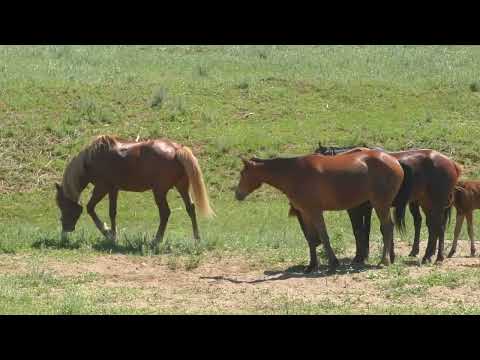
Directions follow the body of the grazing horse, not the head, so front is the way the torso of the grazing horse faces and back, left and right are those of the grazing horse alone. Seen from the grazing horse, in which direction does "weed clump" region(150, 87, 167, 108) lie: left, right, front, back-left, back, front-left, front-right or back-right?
right

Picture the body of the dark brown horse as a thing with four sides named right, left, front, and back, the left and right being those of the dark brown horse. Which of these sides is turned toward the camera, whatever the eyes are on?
left

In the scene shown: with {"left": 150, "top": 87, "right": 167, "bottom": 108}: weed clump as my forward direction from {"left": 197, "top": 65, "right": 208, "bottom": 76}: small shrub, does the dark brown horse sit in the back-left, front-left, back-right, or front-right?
front-left

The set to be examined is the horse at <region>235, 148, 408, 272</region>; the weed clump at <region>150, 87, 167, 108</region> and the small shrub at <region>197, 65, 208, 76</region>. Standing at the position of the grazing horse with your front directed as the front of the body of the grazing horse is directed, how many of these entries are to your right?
2

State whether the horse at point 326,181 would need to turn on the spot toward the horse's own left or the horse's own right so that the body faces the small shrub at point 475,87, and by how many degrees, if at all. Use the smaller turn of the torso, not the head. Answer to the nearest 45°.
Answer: approximately 90° to the horse's own right

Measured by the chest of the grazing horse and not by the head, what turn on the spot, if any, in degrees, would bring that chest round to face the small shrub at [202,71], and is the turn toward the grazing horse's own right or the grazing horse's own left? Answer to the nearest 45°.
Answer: approximately 90° to the grazing horse's own right

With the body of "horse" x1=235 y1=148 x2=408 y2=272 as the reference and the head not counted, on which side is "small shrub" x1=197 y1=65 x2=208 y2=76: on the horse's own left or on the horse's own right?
on the horse's own right

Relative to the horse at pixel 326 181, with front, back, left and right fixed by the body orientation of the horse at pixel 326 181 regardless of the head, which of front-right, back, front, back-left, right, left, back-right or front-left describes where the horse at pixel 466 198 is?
back-right

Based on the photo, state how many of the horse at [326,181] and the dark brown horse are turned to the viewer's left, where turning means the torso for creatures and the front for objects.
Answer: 2

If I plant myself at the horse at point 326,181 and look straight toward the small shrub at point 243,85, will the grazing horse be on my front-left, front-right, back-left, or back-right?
front-left

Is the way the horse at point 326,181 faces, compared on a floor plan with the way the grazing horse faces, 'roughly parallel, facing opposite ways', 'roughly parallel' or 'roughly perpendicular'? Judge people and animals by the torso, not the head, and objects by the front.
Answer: roughly parallel

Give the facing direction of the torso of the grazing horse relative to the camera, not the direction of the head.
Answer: to the viewer's left

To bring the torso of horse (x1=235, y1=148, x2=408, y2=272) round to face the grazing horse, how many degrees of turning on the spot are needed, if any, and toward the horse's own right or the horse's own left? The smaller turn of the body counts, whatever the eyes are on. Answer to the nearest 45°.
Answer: approximately 45° to the horse's own right

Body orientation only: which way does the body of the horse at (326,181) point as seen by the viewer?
to the viewer's left

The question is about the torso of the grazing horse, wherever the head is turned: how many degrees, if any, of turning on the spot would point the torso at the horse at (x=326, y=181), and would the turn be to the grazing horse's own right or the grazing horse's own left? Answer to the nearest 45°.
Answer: approximately 135° to the grazing horse's own left
